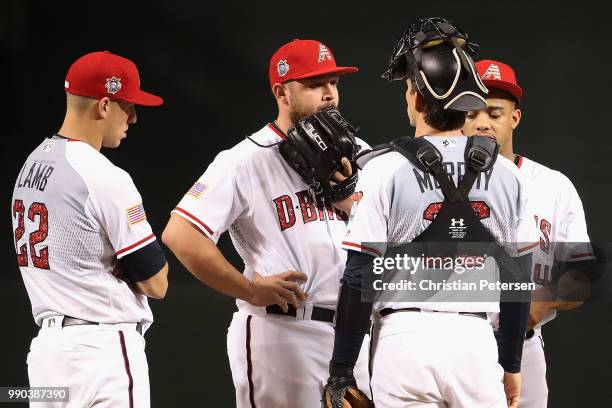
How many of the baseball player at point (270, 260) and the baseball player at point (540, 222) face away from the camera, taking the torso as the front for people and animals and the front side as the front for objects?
0

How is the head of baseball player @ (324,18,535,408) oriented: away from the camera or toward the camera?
away from the camera

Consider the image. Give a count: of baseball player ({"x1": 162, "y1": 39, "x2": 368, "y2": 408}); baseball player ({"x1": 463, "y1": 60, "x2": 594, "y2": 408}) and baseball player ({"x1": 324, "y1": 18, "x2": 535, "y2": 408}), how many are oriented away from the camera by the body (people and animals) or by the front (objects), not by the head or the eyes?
1

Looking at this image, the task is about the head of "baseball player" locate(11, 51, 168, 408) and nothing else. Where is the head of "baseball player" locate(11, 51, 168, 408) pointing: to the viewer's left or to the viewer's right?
to the viewer's right

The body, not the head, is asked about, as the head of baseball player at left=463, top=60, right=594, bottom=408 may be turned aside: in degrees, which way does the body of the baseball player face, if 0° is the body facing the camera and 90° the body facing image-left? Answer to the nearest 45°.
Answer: approximately 45°

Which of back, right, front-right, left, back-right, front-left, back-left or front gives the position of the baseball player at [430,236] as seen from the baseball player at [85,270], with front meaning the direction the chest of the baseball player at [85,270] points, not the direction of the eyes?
right

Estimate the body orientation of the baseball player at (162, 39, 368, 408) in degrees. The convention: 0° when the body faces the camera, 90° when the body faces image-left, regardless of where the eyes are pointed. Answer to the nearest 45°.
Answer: approximately 315°

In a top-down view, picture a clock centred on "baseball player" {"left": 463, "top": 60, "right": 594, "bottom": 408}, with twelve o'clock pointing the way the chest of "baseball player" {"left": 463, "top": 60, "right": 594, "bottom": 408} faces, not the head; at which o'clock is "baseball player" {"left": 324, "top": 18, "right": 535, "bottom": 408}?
"baseball player" {"left": 324, "top": 18, "right": 535, "bottom": 408} is roughly at 11 o'clock from "baseball player" {"left": 463, "top": 60, "right": 594, "bottom": 408}.

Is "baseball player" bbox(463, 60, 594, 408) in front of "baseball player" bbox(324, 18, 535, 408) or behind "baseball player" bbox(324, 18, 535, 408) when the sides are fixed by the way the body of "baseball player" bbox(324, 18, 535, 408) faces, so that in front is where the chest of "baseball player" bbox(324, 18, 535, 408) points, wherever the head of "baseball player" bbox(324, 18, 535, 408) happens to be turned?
in front

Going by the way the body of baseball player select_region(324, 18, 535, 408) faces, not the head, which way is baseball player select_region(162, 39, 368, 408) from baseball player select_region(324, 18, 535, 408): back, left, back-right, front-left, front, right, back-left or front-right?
front-left

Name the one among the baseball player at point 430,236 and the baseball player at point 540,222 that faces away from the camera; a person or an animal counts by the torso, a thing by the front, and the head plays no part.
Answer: the baseball player at point 430,236

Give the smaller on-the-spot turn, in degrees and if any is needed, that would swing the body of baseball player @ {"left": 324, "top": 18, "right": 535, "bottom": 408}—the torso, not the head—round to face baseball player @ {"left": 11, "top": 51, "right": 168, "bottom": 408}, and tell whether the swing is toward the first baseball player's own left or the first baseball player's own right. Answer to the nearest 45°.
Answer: approximately 90° to the first baseball player's own left

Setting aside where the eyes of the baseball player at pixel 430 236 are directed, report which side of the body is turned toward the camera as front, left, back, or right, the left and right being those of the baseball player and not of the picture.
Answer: back

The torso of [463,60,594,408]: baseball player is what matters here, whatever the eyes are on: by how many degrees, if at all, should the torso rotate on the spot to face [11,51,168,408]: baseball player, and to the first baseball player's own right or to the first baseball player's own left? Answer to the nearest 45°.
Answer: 0° — they already face them
